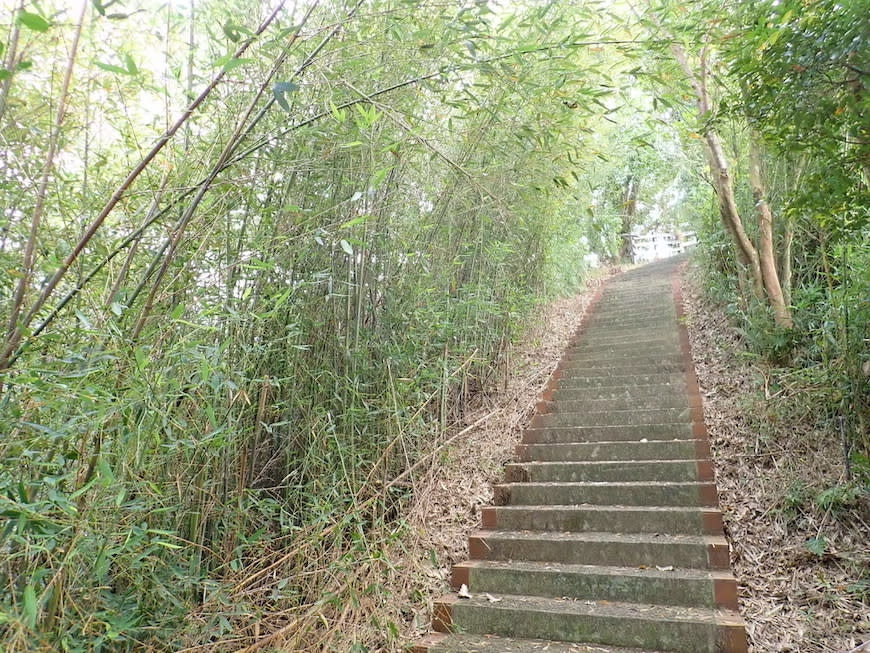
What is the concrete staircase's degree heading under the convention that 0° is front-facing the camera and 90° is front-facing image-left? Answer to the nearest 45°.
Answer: approximately 0°

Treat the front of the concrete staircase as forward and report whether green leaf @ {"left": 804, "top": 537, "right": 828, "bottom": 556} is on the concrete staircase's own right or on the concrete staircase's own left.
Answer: on the concrete staircase's own left
